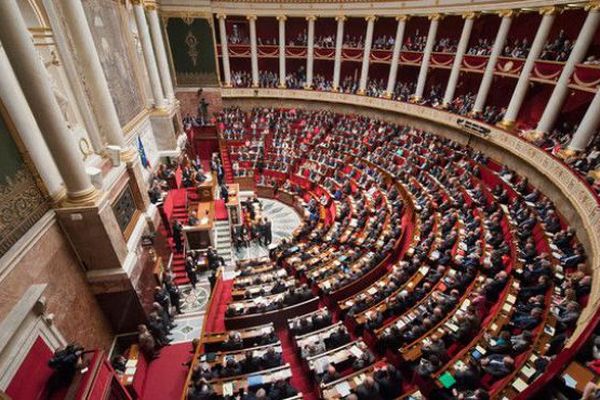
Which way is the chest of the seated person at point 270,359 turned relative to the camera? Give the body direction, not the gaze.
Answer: away from the camera

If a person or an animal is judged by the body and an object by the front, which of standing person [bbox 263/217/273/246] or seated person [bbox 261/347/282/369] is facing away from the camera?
the seated person
